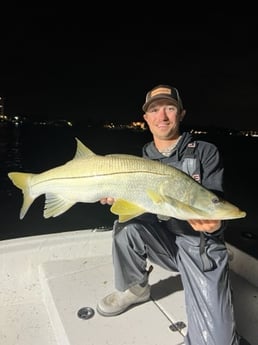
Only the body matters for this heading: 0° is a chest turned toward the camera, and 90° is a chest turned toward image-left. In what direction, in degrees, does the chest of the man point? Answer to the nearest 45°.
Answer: approximately 45°
